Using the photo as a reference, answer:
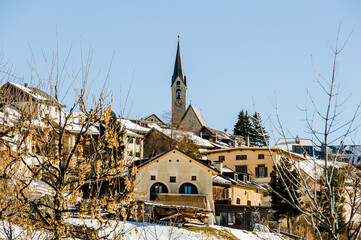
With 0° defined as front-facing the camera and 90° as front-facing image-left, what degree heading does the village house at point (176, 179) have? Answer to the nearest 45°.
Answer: approximately 0°

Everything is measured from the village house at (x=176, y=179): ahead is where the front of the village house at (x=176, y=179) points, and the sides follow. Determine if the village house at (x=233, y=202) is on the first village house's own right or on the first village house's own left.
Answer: on the first village house's own left
